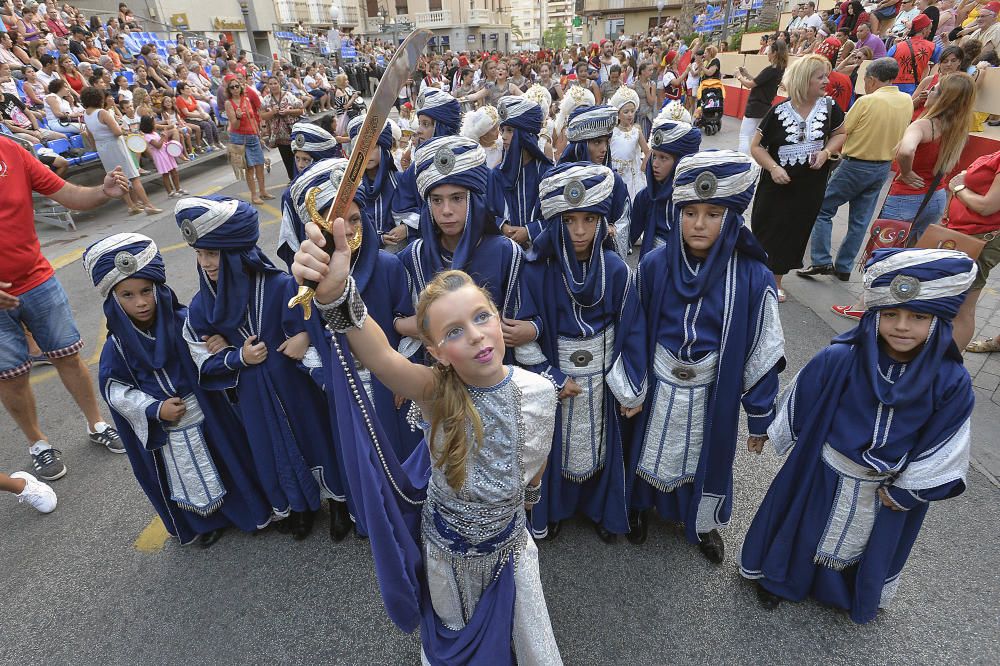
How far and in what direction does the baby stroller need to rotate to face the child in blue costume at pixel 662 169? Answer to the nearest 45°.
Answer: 0° — it already faces them

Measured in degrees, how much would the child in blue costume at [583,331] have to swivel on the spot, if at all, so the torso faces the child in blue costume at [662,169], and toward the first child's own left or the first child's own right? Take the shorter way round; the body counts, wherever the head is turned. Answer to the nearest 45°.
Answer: approximately 180°

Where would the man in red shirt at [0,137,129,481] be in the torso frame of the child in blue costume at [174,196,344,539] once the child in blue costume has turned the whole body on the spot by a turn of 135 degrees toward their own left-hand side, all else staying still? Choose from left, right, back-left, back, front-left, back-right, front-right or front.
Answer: back-left

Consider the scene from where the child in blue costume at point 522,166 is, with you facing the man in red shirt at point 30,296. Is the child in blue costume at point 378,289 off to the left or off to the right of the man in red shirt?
left

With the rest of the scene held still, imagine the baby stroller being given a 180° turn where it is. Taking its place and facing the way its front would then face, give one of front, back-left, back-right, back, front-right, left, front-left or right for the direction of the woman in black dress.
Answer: back

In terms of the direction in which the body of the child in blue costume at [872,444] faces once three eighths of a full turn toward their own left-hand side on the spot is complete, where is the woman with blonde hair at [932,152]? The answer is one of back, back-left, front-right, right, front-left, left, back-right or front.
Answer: front-left

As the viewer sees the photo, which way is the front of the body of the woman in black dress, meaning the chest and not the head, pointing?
toward the camera

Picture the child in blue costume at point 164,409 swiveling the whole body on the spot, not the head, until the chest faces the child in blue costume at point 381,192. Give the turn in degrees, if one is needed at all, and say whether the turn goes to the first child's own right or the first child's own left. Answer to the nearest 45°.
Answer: approximately 135° to the first child's own left

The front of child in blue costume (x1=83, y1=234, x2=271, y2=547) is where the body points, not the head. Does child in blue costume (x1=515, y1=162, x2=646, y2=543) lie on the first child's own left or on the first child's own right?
on the first child's own left

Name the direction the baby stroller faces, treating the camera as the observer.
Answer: facing the viewer

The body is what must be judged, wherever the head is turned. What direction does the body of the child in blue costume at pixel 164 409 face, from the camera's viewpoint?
toward the camera

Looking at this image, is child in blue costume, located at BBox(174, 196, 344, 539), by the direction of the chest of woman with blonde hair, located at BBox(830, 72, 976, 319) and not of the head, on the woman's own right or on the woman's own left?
on the woman's own left
